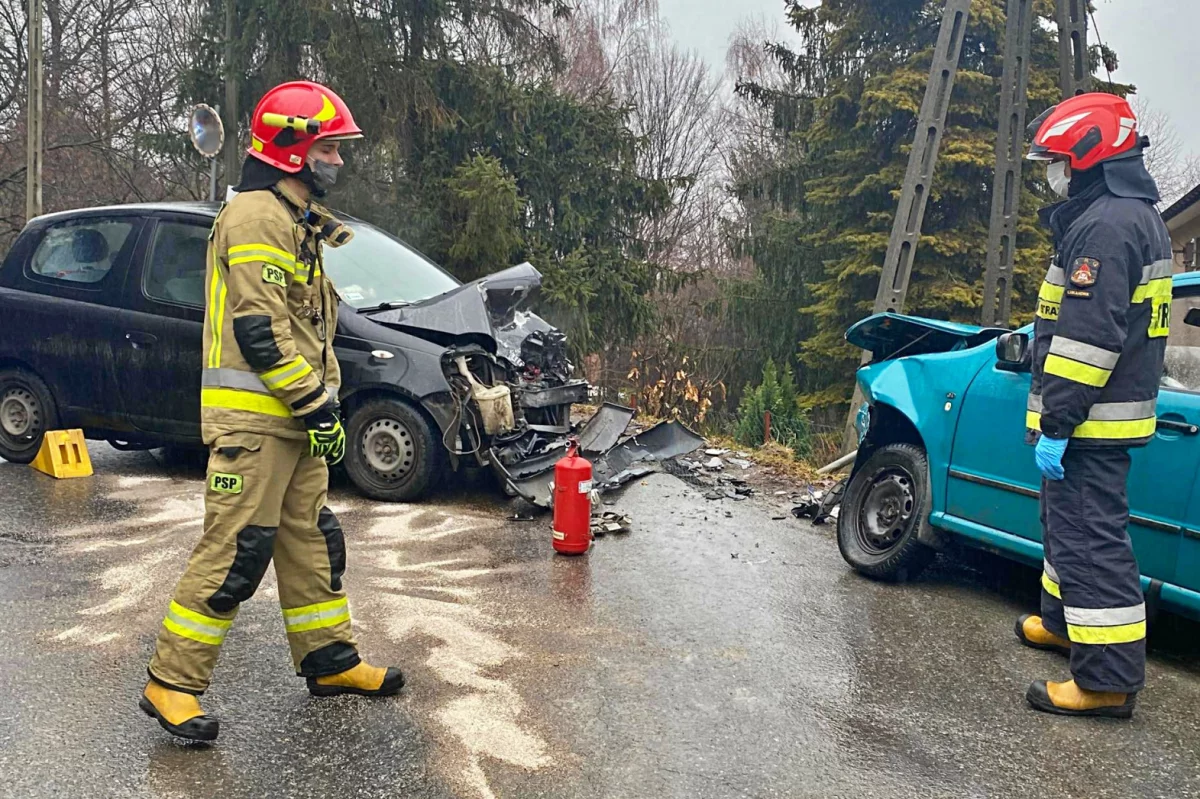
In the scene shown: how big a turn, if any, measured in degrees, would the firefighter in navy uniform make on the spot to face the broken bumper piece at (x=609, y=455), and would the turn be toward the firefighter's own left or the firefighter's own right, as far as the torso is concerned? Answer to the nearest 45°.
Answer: approximately 45° to the firefighter's own right

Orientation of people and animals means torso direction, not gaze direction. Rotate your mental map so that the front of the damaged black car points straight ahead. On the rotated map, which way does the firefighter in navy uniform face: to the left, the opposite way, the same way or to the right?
the opposite way

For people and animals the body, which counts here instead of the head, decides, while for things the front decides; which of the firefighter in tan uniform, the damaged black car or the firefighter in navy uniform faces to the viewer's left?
the firefighter in navy uniform

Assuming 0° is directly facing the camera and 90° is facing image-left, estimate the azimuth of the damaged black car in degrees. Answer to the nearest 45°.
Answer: approximately 315°

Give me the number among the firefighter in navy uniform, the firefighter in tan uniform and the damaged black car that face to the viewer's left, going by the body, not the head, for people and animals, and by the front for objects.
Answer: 1

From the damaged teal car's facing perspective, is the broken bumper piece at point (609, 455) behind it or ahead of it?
ahead

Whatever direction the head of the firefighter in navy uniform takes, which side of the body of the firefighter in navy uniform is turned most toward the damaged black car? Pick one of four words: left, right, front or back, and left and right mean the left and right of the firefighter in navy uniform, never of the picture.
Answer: front

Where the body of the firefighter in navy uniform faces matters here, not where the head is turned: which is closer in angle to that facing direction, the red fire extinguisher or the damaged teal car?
the red fire extinguisher

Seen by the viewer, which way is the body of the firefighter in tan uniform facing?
to the viewer's right

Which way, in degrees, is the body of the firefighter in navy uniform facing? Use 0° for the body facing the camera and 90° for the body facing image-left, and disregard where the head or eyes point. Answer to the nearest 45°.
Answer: approximately 90°

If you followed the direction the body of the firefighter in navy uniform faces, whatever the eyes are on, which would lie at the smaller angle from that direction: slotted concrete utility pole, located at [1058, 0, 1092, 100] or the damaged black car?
the damaged black car

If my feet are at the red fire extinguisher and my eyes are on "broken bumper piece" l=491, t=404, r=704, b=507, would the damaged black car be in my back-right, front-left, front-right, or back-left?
front-left

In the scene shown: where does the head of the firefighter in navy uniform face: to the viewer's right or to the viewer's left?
to the viewer's left

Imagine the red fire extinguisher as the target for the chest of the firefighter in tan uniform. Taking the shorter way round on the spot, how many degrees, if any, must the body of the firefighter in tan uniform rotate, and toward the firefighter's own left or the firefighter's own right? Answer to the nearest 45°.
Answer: approximately 45° to the firefighter's own left

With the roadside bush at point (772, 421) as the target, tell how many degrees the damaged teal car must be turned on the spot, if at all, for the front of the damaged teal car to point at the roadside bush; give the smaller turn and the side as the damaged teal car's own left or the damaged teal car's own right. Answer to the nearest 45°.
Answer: approximately 45° to the damaged teal car's own right

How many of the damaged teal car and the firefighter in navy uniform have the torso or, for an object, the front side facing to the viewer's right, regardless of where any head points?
0

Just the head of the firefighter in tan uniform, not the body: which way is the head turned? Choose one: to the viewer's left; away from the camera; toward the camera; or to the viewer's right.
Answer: to the viewer's right

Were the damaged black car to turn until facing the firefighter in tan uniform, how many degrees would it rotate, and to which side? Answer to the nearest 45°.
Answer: approximately 45° to its right

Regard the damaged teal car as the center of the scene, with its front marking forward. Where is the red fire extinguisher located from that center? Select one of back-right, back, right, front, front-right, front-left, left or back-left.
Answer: front-left
